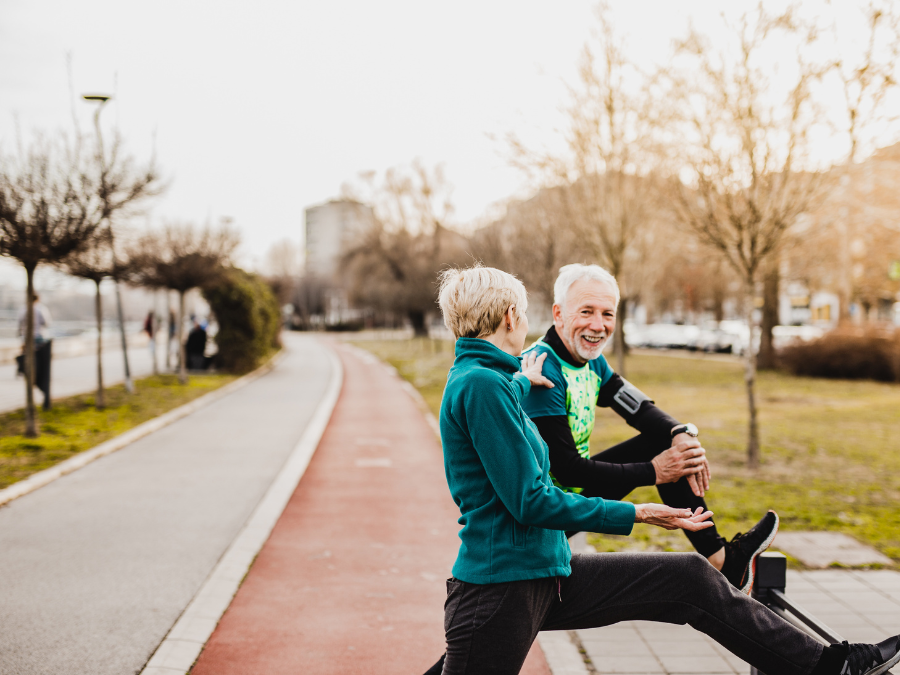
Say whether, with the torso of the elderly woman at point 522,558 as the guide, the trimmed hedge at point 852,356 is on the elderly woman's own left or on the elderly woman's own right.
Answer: on the elderly woman's own left

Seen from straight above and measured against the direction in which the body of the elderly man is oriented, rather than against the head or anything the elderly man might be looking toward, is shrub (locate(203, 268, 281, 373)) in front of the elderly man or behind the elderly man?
behind

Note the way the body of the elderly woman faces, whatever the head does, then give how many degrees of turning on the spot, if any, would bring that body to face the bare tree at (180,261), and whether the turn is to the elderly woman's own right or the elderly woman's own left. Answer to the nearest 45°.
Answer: approximately 135° to the elderly woman's own left

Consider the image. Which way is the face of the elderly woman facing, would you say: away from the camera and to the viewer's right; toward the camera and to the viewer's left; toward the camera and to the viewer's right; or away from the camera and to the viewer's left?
away from the camera and to the viewer's right

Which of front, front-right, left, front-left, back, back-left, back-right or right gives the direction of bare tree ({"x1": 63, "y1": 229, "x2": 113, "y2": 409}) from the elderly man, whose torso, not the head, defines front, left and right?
back

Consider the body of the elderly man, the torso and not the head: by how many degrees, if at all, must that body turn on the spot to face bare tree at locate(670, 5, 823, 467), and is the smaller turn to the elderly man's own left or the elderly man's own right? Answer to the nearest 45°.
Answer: approximately 135° to the elderly man's own left

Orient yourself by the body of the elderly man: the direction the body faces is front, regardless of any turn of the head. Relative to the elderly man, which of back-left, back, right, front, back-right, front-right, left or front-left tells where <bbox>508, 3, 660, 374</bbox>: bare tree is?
back-left

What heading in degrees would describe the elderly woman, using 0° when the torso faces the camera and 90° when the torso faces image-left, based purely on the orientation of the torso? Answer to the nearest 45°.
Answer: approximately 270°
